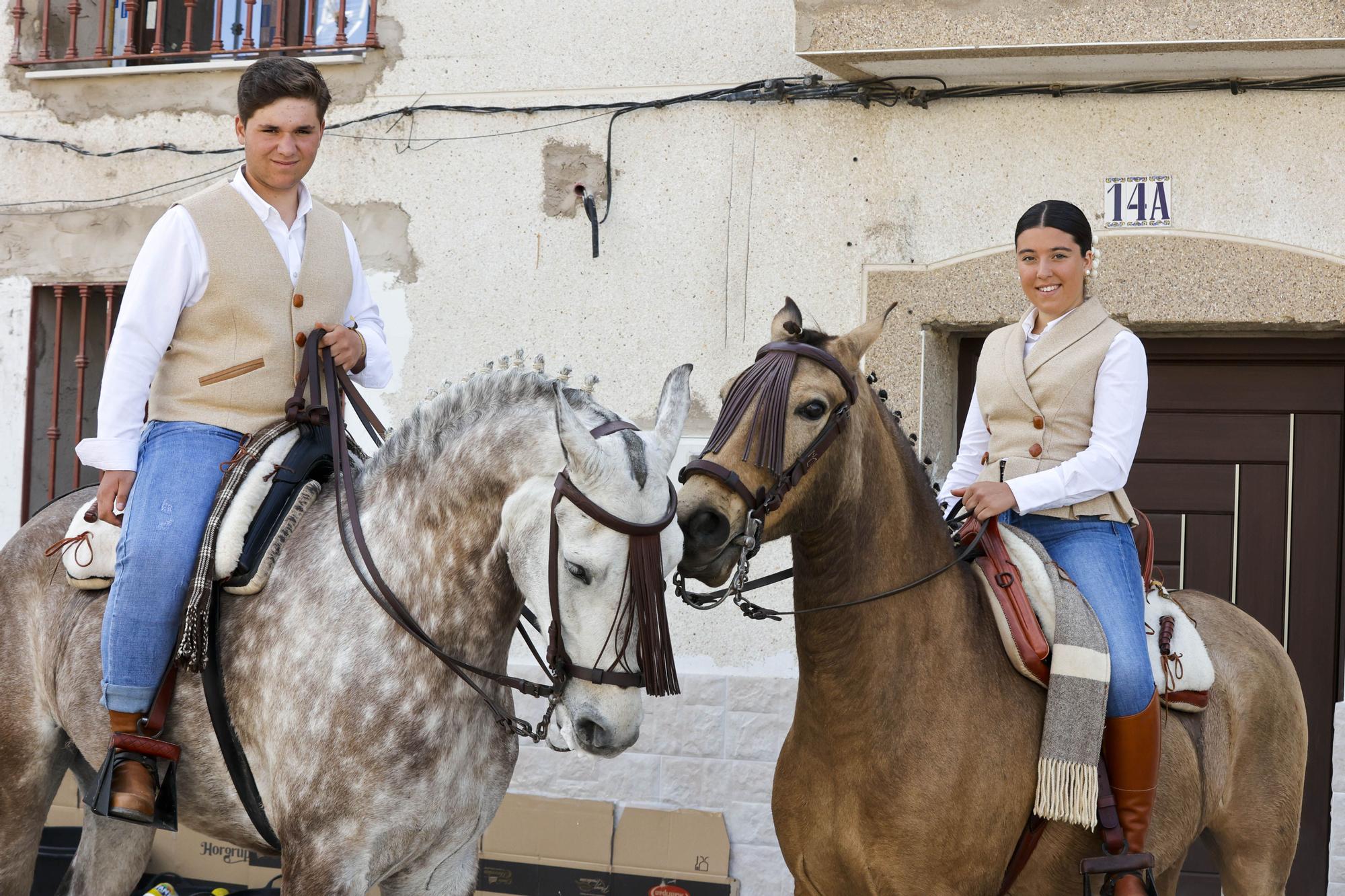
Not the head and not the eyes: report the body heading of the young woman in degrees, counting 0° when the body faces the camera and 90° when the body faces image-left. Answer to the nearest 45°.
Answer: approximately 45°

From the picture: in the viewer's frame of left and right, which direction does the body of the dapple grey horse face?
facing the viewer and to the right of the viewer

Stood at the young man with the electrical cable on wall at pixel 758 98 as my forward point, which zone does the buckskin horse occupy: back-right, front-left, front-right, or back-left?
front-right

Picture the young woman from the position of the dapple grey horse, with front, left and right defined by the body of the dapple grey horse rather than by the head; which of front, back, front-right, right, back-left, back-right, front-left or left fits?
front-left

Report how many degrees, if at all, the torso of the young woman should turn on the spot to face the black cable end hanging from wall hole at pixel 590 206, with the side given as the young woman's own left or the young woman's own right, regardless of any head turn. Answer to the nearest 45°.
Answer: approximately 90° to the young woman's own right

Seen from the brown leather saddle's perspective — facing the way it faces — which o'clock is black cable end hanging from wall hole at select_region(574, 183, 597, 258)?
The black cable end hanging from wall hole is roughly at 3 o'clock from the brown leather saddle.

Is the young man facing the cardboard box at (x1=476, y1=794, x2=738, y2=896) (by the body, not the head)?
no

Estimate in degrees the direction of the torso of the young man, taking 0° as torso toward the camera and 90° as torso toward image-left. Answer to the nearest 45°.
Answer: approximately 315°

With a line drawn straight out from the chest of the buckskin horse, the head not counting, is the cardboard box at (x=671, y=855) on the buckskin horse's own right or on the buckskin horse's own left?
on the buckskin horse's own right

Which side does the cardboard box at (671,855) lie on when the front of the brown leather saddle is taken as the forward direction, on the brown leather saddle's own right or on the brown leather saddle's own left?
on the brown leather saddle's own right

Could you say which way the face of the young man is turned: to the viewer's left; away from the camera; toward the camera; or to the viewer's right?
toward the camera

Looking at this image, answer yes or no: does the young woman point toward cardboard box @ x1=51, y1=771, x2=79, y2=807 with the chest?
no

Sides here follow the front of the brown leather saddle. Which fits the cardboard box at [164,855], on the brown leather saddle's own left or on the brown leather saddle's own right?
on the brown leather saddle's own right

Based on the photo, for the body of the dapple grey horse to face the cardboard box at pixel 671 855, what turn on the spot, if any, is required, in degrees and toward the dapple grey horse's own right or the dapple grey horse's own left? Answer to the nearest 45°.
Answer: approximately 90° to the dapple grey horse's own left

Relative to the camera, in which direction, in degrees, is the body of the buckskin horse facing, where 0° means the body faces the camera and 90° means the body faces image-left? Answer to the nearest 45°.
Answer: approximately 45°

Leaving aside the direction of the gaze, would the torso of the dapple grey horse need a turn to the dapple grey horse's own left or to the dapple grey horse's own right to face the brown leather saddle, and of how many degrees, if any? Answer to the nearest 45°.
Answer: approximately 45° to the dapple grey horse's own left

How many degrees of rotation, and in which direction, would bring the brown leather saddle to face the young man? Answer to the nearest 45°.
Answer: approximately 45° to its right
